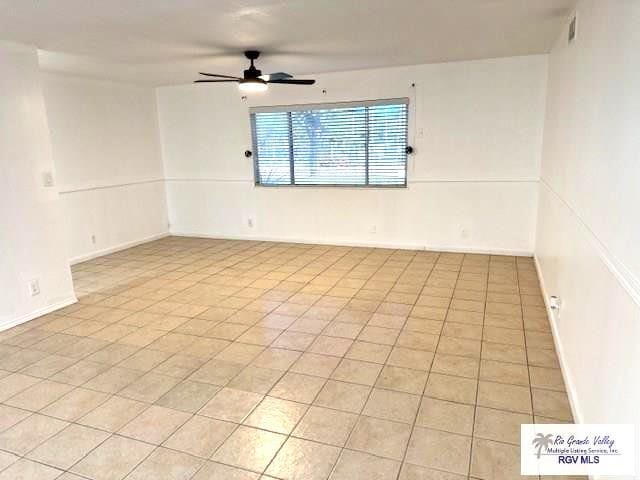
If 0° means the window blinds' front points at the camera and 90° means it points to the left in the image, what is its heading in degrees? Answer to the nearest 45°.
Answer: approximately 0°
